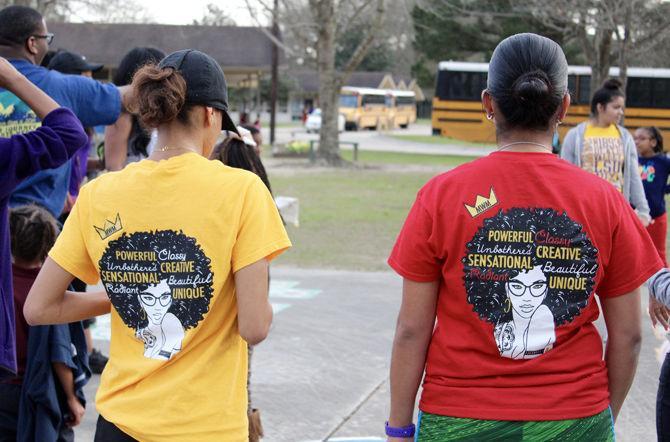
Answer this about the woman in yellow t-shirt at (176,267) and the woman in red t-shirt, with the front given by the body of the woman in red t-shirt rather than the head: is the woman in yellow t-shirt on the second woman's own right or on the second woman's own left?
on the second woman's own left

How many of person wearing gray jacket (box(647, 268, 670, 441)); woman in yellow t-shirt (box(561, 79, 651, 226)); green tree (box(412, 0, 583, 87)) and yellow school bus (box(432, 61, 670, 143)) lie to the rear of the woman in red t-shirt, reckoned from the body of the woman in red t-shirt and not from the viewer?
0

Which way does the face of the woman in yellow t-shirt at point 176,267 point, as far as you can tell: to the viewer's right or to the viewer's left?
to the viewer's right

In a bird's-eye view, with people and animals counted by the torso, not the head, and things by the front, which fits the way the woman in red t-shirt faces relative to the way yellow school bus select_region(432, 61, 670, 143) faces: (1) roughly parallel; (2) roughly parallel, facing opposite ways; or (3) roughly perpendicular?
roughly perpendicular

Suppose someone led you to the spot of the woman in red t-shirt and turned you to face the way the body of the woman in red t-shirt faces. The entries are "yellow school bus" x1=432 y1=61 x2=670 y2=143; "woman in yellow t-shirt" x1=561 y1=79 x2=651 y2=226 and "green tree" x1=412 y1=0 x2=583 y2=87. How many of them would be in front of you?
3

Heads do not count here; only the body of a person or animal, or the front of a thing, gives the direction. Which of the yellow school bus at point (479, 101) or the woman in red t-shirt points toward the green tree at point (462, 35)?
the woman in red t-shirt

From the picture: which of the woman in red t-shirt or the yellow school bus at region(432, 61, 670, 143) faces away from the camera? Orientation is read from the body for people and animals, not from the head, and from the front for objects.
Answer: the woman in red t-shirt

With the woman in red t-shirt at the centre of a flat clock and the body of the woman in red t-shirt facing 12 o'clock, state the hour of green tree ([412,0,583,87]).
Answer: The green tree is roughly at 12 o'clock from the woman in red t-shirt.

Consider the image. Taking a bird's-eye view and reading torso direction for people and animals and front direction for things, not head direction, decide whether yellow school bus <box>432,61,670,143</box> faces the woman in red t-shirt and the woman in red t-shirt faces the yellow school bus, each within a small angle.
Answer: no

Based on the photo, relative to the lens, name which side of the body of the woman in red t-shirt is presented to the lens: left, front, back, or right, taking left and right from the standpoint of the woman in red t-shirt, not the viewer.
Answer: back

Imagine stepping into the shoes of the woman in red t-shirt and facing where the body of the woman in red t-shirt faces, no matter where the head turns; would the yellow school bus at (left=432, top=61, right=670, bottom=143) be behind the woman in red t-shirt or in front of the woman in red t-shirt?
in front

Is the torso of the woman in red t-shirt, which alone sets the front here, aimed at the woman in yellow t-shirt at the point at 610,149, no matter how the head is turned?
yes

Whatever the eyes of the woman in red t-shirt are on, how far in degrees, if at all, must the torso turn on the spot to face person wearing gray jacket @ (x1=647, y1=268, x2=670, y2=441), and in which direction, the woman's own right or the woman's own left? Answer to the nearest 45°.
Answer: approximately 45° to the woman's own right
